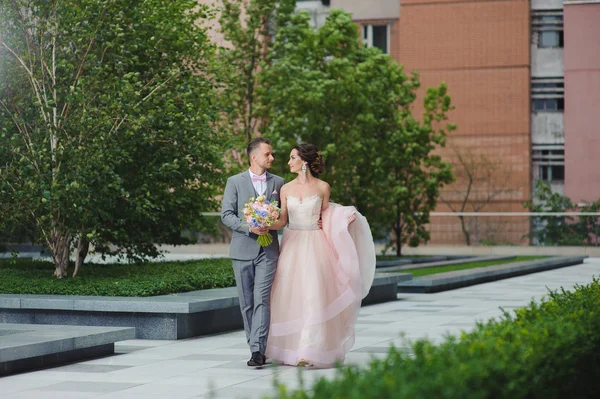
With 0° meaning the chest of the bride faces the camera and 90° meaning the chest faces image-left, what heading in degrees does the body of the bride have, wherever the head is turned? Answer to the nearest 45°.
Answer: approximately 0°

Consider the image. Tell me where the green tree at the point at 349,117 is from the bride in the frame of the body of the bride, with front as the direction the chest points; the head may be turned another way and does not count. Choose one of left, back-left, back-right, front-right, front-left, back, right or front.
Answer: back

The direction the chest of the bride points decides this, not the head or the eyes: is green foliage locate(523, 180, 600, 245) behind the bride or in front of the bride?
behind

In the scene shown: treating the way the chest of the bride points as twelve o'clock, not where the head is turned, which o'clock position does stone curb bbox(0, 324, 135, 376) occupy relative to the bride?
The stone curb is roughly at 3 o'clock from the bride.

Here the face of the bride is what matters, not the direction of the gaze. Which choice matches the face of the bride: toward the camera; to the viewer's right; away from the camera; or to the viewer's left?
to the viewer's left

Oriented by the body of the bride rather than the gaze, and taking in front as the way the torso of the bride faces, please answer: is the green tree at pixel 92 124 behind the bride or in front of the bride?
behind

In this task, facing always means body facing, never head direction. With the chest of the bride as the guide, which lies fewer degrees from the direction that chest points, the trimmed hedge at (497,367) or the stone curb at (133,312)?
the trimmed hedge

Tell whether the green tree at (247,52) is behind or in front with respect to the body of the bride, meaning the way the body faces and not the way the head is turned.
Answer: behind

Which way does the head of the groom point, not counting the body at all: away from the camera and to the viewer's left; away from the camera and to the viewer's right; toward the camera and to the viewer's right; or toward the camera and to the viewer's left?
toward the camera and to the viewer's right
